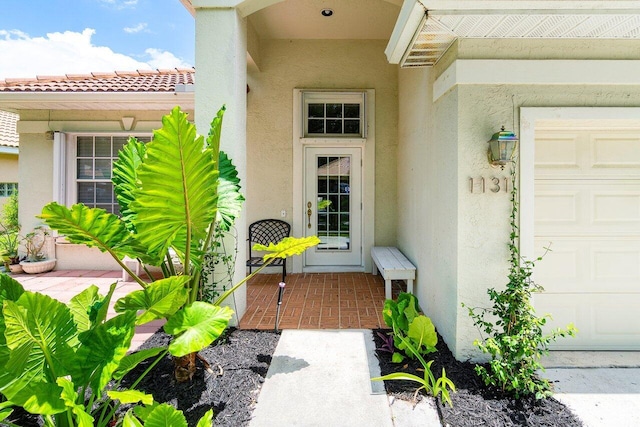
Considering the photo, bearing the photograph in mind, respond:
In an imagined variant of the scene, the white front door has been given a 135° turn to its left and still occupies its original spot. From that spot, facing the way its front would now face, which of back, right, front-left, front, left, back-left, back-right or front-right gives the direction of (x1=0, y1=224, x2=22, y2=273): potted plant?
back-left

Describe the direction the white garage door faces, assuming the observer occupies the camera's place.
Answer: facing the viewer

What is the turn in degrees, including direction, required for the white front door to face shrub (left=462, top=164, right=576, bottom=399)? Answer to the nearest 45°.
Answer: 0° — it already faces it

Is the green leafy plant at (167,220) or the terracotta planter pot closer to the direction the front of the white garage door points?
the green leafy plant

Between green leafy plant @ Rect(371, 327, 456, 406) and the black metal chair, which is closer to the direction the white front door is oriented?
the green leafy plant

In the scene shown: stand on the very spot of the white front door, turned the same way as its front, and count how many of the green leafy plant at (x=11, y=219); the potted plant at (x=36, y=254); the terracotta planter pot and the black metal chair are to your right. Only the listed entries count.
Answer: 4

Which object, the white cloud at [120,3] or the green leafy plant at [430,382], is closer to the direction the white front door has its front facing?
the green leafy plant

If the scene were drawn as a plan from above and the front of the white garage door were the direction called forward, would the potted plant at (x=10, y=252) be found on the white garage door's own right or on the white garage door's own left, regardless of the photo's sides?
on the white garage door's own right

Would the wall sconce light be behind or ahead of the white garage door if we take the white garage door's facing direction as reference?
ahead

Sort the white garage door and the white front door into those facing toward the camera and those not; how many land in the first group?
2

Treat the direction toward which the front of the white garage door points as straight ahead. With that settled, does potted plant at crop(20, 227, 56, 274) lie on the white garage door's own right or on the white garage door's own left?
on the white garage door's own right

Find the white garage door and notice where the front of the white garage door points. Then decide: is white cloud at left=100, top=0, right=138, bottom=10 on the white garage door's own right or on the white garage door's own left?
on the white garage door's own right

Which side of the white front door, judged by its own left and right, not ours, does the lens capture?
front
